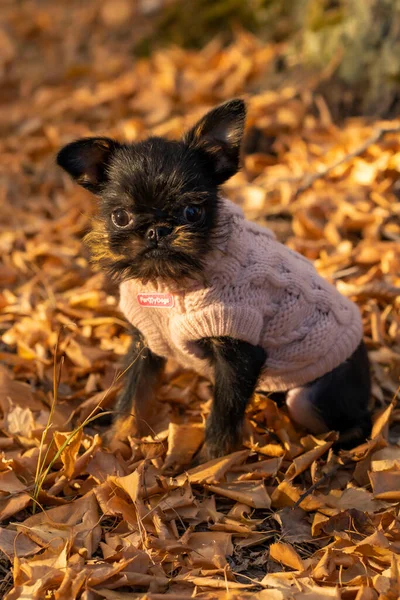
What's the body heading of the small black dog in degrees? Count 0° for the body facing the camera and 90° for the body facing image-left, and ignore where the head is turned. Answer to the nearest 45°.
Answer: approximately 45°

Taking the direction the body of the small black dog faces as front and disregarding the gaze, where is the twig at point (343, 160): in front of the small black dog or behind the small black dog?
behind
